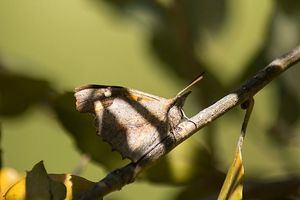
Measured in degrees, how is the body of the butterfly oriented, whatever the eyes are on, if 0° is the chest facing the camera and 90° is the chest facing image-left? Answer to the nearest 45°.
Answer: approximately 270°
